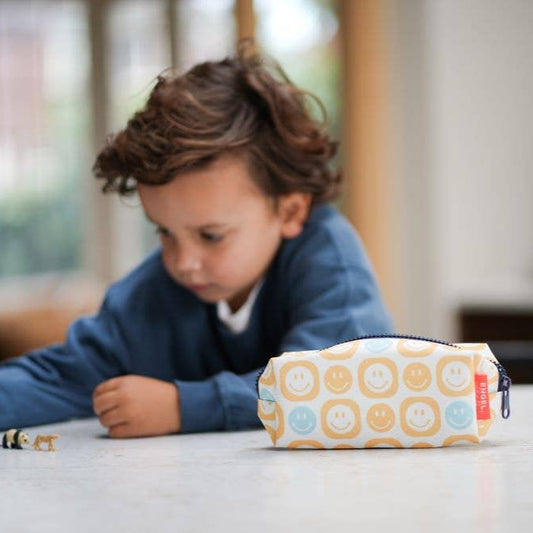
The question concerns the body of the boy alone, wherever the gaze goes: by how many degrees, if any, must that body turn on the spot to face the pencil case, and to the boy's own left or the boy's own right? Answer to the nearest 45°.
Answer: approximately 45° to the boy's own left

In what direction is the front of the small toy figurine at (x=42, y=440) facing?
to the viewer's right

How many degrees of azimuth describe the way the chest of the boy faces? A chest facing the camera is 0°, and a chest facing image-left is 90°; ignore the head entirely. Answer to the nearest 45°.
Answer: approximately 45°

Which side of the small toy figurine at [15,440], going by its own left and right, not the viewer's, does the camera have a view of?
right
